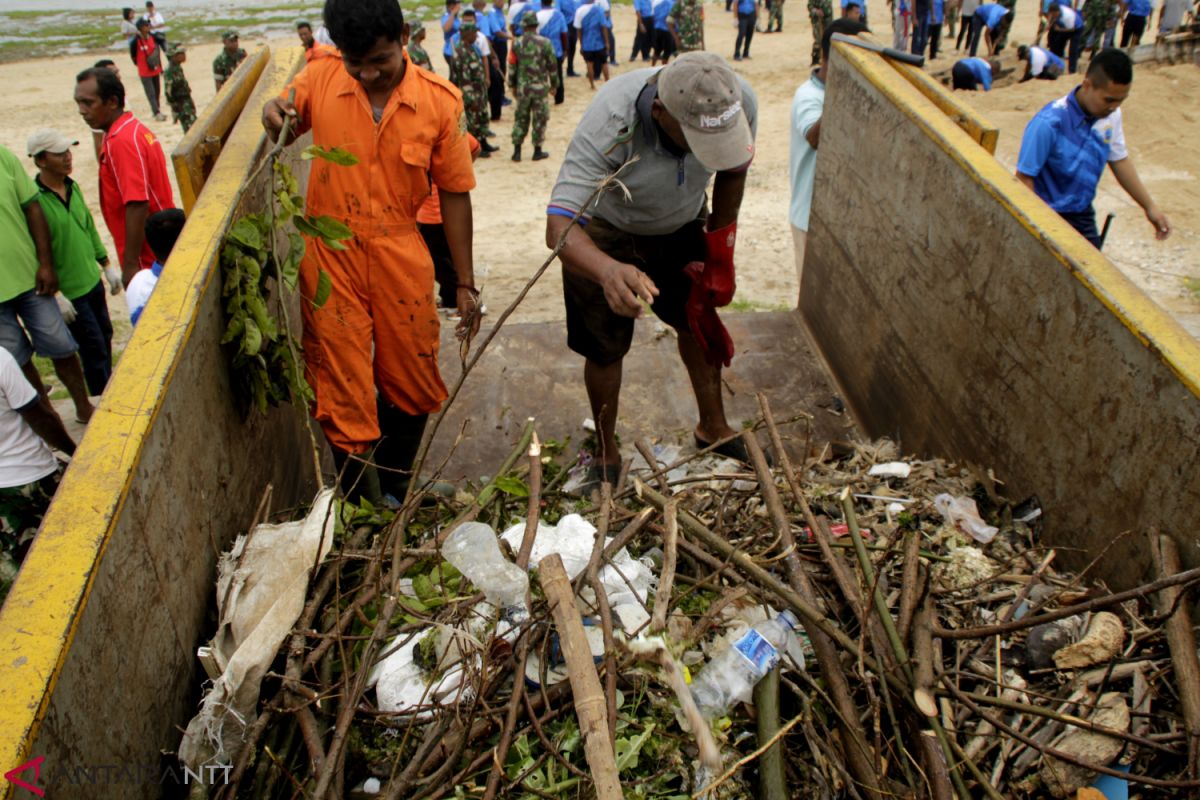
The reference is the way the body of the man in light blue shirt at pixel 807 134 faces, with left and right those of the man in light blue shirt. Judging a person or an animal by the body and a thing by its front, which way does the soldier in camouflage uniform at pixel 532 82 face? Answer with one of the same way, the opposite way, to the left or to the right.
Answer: to the left

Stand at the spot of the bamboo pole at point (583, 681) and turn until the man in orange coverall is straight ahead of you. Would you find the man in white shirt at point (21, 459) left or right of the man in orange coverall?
left
